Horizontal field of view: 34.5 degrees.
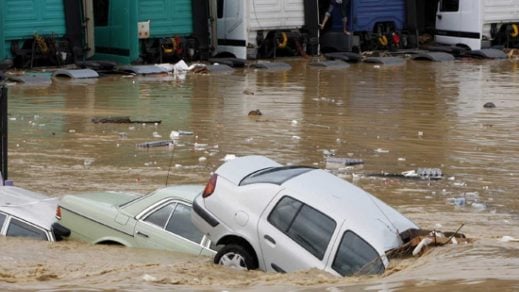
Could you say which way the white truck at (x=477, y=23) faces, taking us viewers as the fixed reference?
facing away from the viewer and to the left of the viewer

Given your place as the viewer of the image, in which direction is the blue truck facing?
facing away from the viewer and to the left of the viewer

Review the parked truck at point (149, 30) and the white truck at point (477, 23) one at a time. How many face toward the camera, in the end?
0

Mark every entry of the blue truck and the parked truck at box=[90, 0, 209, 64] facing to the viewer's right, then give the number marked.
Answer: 0

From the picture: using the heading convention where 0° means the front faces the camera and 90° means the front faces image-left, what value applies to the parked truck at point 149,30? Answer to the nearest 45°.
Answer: approximately 135°

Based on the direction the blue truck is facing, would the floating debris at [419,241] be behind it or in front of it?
behind

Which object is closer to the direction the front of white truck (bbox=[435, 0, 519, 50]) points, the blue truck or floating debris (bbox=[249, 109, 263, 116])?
the blue truck

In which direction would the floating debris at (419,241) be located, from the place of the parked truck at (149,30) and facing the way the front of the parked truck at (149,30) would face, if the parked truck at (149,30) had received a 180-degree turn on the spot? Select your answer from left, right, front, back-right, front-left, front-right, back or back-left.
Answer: front-right

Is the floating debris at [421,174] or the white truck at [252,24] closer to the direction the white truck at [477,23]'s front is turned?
the white truck
